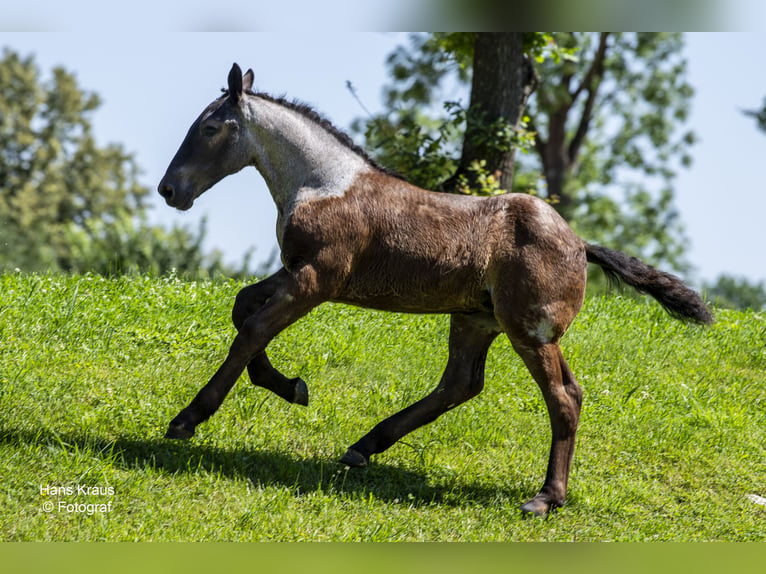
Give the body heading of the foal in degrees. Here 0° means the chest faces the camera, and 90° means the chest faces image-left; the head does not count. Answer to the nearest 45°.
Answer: approximately 90°

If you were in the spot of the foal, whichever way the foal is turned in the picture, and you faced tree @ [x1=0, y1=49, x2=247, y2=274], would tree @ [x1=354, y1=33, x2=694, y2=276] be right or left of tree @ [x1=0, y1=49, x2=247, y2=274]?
right

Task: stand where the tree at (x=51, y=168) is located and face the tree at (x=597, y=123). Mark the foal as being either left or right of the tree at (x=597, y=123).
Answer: right

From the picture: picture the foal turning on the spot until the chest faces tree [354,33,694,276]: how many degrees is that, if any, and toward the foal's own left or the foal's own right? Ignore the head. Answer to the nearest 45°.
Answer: approximately 90° to the foal's own right

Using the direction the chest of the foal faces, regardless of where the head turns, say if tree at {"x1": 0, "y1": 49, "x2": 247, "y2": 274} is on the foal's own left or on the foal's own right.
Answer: on the foal's own right
